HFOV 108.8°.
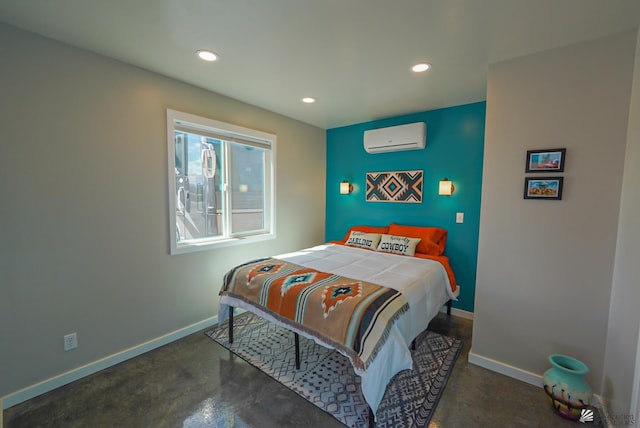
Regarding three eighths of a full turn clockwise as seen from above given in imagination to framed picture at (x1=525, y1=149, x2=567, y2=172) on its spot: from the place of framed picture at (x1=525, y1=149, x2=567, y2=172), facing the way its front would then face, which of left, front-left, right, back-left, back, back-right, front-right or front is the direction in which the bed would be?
left

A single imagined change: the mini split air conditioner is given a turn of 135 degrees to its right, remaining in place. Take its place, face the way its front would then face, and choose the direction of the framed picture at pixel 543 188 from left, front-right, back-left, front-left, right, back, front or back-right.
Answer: back-right

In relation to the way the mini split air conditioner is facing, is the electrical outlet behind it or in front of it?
in front

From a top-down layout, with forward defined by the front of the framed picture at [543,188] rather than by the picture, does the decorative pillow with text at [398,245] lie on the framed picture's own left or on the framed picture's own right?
on the framed picture's own right

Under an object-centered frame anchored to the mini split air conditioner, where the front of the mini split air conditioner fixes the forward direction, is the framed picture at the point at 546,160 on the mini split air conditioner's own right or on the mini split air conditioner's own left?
on the mini split air conditioner's own left

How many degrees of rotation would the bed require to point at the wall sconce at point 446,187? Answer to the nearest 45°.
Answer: approximately 180°
